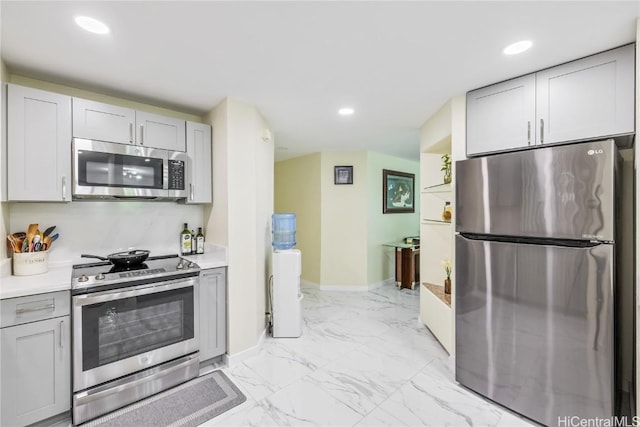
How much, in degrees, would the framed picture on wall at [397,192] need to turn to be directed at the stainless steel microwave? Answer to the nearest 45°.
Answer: approximately 90° to its right

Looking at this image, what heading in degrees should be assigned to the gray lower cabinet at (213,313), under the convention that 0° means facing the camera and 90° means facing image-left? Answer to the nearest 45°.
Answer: approximately 315°

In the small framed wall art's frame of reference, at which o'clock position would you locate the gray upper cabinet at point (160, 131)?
The gray upper cabinet is roughly at 1 o'clock from the small framed wall art.

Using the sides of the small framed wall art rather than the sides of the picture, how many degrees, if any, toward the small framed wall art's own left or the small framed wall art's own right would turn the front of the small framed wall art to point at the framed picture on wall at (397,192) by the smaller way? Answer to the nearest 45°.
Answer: approximately 135° to the small framed wall art's own left

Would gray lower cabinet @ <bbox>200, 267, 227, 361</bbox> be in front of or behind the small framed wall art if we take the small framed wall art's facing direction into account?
in front

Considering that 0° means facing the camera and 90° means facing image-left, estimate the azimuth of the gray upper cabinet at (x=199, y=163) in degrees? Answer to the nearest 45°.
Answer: approximately 315°

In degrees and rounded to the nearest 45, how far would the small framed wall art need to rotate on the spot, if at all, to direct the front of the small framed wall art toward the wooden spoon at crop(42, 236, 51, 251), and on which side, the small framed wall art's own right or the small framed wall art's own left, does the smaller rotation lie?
approximately 45° to the small framed wall art's own right

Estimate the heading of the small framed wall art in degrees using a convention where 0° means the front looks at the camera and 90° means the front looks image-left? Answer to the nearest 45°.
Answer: approximately 0°
